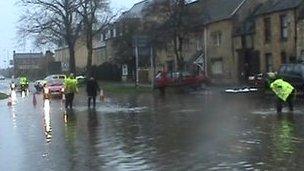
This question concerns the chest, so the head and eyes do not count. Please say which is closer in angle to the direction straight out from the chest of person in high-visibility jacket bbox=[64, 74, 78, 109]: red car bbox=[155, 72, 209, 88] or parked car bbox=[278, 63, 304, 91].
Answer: the red car

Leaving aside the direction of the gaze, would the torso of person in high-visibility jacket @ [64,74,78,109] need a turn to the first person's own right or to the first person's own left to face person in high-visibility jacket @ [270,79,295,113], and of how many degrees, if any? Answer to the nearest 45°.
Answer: approximately 135° to the first person's own right

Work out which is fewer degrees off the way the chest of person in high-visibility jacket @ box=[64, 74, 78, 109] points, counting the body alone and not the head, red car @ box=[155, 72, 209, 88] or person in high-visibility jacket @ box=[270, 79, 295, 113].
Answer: the red car

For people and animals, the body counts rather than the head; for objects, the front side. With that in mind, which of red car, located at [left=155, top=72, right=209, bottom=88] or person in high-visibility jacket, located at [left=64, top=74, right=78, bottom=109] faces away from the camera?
the person in high-visibility jacket

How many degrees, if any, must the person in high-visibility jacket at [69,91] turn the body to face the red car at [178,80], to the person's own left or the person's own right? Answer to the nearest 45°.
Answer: approximately 45° to the person's own right

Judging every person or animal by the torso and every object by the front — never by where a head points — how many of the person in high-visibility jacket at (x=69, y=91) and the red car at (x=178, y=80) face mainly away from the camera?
1

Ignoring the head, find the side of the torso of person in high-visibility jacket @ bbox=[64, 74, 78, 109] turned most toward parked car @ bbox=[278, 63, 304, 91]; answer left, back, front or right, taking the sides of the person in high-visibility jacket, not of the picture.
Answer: right

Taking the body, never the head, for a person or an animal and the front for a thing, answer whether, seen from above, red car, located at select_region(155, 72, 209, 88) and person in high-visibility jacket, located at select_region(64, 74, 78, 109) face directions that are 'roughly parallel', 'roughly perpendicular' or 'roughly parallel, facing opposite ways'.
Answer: roughly perpendicular

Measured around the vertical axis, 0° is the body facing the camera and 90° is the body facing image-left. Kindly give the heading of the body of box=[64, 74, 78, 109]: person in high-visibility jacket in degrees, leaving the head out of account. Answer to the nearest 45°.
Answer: approximately 180°
